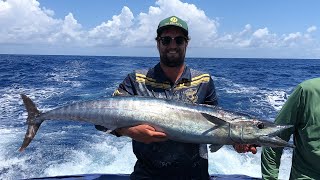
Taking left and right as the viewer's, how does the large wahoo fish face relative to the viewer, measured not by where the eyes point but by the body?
facing to the right of the viewer
